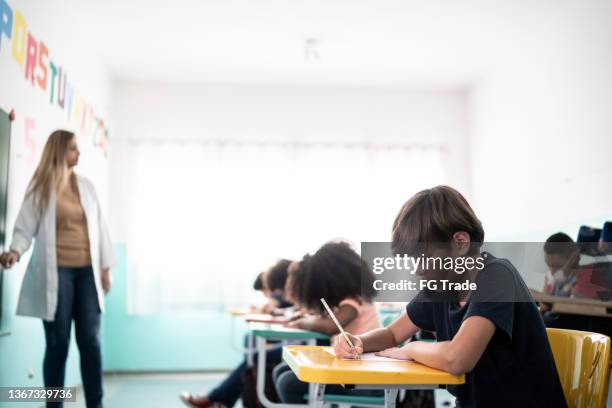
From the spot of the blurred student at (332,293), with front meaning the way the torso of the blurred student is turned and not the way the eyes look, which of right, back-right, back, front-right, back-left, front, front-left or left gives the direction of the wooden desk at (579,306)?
back

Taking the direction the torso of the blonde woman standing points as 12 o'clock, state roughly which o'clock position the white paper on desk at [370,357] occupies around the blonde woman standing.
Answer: The white paper on desk is roughly at 1 o'clock from the blonde woman standing.

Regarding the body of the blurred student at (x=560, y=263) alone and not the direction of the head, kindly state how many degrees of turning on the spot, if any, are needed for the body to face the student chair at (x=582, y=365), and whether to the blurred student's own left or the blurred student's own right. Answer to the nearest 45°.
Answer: approximately 45° to the blurred student's own left

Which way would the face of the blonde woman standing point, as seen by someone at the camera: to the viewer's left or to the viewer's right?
to the viewer's right

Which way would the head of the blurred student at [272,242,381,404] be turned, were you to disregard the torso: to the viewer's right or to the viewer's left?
to the viewer's left

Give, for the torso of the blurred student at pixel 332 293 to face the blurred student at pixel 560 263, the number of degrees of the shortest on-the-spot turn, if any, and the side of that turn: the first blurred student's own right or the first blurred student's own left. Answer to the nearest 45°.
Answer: approximately 135° to the first blurred student's own right

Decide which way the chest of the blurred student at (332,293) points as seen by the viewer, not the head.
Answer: to the viewer's left

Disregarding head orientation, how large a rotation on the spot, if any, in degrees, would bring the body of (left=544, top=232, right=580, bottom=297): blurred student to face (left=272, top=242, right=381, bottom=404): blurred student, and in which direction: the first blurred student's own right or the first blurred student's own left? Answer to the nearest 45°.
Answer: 0° — they already face them

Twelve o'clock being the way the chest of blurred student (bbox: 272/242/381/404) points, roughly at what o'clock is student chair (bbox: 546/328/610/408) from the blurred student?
The student chair is roughly at 8 o'clock from the blurred student.

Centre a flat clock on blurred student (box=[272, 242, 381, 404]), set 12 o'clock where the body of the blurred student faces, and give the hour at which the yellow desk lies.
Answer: The yellow desk is roughly at 9 o'clock from the blurred student.

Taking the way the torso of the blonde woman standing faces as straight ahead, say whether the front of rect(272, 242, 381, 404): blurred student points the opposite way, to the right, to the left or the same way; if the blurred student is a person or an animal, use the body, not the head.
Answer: the opposite way

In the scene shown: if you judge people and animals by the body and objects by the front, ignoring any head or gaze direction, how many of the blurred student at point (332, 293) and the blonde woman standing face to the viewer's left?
1
